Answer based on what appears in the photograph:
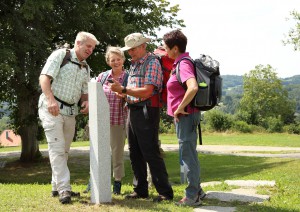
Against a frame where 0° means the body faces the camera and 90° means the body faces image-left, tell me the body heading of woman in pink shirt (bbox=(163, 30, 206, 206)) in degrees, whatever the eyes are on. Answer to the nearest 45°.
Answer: approximately 90°

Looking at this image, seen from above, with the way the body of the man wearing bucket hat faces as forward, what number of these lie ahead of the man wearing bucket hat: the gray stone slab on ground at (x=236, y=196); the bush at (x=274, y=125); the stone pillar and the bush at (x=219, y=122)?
1

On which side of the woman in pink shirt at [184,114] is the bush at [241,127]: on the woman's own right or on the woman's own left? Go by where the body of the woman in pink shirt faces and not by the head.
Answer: on the woman's own right

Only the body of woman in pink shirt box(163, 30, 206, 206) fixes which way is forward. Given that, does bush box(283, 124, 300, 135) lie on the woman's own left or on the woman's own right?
on the woman's own right

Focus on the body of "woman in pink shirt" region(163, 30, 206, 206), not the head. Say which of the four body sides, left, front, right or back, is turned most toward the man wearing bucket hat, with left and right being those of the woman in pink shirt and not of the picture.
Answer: front

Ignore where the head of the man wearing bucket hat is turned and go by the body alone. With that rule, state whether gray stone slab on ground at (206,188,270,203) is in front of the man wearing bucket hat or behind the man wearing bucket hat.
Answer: behind

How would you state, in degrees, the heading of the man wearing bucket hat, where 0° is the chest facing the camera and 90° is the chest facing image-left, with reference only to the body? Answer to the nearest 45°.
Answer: approximately 45°

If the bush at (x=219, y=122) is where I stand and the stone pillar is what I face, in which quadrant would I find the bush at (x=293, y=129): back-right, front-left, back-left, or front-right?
back-left

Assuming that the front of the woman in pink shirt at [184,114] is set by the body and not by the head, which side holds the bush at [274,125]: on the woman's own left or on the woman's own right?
on the woman's own right

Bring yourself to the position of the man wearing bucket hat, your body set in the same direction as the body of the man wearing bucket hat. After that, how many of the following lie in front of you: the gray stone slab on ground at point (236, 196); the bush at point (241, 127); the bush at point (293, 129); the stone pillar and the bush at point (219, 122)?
1
